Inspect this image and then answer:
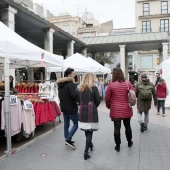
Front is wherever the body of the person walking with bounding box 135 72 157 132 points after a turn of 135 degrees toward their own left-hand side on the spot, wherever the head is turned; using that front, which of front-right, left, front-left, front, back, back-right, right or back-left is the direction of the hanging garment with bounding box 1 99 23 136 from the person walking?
front

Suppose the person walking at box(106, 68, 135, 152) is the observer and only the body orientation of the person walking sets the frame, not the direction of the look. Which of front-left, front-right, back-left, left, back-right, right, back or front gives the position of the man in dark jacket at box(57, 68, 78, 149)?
left

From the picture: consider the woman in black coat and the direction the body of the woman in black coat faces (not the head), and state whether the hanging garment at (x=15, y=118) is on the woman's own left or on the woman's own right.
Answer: on the woman's own left

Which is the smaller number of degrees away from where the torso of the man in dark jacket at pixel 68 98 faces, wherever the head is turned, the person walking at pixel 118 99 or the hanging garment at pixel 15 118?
the person walking

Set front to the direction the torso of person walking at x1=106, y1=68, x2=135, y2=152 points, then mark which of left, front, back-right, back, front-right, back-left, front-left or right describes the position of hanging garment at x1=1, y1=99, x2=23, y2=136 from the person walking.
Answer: left

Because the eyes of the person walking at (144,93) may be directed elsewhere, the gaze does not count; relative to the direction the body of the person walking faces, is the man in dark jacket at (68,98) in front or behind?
behind

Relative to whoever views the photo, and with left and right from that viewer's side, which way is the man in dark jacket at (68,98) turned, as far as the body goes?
facing away from the viewer and to the right of the viewer

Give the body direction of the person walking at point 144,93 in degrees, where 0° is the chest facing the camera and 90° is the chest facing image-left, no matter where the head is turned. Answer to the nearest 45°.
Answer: approximately 180°

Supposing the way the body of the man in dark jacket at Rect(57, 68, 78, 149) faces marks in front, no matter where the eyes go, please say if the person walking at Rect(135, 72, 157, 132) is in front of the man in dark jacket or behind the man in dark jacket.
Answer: in front

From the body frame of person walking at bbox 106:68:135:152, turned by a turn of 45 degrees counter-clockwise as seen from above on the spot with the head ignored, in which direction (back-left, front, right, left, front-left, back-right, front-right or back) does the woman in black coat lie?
left

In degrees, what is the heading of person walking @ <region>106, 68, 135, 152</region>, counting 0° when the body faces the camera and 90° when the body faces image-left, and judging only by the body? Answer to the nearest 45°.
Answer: approximately 180°

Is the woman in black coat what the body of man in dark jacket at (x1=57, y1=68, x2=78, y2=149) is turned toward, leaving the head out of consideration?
no

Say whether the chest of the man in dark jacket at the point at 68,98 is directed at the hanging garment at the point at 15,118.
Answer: no

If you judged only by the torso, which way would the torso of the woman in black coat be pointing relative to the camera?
away from the camera

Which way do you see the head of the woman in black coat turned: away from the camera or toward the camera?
away from the camera
